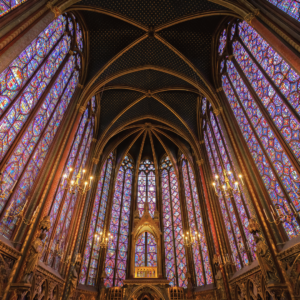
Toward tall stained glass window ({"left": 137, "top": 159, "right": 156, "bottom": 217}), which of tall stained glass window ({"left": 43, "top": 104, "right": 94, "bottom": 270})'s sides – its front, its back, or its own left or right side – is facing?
left

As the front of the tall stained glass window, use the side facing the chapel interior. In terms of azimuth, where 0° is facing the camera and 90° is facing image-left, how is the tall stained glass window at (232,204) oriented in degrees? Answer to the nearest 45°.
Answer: approximately 45°

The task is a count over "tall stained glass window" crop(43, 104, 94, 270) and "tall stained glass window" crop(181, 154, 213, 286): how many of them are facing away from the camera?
0

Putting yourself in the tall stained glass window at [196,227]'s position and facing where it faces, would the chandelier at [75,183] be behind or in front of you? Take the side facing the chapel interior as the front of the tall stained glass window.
in front

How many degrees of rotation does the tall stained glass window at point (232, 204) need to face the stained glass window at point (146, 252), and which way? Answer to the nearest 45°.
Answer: approximately 90° to its right

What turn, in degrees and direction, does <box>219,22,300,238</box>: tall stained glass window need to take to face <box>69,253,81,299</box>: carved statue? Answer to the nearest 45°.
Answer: approximately 45° to its right

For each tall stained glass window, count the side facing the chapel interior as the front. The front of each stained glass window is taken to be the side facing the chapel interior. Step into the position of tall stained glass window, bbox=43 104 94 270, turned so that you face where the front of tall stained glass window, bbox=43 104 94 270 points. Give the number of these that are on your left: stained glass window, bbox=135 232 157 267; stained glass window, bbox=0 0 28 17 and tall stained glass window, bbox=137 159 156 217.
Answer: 2

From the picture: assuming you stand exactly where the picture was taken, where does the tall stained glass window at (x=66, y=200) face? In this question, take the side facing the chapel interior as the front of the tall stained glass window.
facing the viewer and to the right of the viewer

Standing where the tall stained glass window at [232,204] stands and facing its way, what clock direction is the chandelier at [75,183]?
The chandelier is roughly at 12 o'clock from the tall stained glass window.

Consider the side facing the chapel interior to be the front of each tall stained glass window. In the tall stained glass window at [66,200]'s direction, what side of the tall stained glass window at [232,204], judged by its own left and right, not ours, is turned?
front

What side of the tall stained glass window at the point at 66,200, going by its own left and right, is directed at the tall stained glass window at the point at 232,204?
front

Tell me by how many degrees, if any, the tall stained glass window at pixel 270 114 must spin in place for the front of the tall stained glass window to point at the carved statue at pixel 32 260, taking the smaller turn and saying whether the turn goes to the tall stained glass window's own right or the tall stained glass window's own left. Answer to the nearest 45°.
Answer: approximately 45° to the tall stained glass window's own right

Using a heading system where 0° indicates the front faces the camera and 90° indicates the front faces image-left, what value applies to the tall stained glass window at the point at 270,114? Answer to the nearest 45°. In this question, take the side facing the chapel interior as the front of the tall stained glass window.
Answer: approximately 45°
